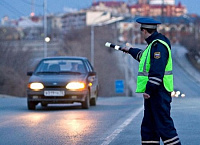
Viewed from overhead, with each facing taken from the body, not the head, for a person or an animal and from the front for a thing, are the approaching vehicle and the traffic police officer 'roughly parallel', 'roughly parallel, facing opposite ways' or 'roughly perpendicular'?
roughly perpendicular

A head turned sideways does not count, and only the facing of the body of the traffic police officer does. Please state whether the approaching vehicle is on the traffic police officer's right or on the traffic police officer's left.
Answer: on the traffic police officer's right

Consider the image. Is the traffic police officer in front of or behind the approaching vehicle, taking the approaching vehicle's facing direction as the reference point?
in front

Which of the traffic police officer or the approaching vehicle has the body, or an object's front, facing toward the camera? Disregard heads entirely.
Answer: the approaching vehicle

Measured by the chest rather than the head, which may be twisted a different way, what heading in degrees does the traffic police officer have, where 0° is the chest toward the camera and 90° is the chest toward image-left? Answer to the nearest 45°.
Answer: approximately 90°

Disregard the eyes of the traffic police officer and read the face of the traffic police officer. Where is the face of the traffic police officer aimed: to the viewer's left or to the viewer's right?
to the viewer's left

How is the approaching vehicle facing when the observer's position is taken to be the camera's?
facing the viewer
